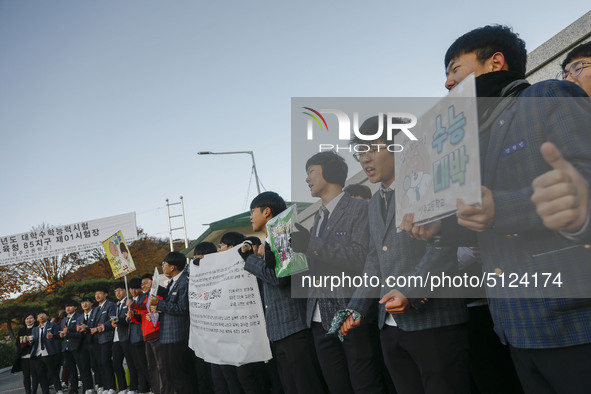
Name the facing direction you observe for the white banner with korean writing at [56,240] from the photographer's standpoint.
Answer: facing the viewer
